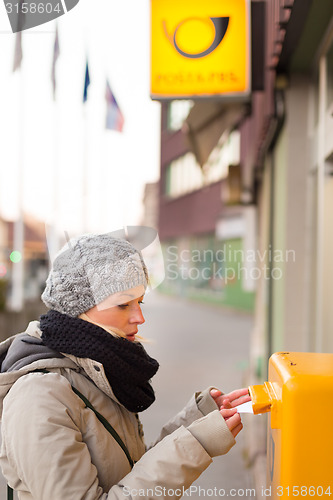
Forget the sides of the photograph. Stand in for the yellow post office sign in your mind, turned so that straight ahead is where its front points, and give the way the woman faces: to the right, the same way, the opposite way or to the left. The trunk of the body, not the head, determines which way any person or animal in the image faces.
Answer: to the left

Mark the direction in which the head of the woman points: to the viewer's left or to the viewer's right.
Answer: to the viewer's right

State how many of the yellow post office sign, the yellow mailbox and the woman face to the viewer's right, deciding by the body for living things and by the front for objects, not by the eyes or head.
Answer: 1

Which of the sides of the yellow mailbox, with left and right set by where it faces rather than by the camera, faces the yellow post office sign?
right

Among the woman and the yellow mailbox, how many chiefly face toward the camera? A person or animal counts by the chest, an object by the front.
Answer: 0

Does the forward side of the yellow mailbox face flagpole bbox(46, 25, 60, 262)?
no

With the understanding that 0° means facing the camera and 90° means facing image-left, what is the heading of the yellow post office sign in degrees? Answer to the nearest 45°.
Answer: approximately 0°

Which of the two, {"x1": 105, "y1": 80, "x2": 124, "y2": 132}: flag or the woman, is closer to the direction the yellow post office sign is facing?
the woman

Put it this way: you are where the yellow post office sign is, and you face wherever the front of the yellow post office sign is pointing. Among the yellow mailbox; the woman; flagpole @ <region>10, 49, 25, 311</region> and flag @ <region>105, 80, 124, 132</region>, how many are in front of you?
2

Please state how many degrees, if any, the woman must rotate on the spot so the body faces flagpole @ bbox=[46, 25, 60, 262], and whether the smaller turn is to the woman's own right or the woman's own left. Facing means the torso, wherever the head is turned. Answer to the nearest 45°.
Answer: approximately 90° to the woman's own left

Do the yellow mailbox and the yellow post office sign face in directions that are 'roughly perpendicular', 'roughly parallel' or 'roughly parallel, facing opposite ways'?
roughly perpendicular

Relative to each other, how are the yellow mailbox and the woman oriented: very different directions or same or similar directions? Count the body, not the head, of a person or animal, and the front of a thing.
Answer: very different directions

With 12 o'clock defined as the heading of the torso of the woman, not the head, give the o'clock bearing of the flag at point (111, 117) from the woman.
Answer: The flag is roughly at 9 o'clock from the woman.

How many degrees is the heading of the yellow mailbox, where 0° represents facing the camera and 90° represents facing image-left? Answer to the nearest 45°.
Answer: approximately 90°
